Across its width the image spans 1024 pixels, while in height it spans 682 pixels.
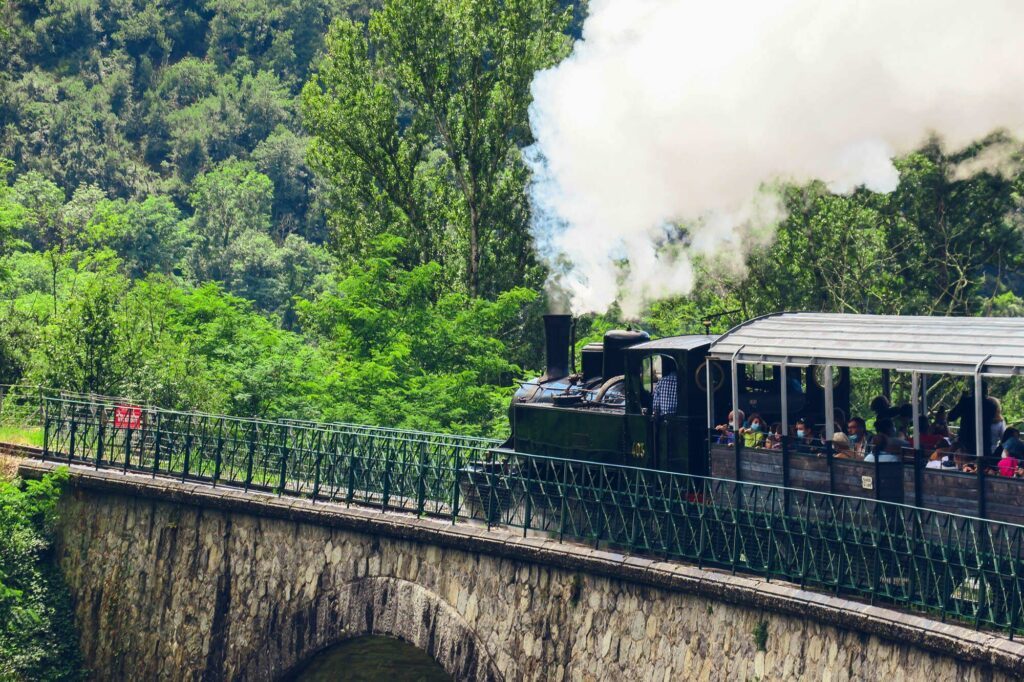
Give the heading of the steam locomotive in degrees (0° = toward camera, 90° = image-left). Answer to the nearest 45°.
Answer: approximately 135°

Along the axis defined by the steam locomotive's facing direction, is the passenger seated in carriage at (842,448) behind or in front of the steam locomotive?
behind

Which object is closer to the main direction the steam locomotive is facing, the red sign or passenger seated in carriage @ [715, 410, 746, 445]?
the red sign

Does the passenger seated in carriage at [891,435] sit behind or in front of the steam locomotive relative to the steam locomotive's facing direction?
behind

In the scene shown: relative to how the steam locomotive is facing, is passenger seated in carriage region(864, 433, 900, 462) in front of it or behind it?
behind

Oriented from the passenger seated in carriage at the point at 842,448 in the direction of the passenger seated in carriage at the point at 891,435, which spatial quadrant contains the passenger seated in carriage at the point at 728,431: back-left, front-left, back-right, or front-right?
back-left
